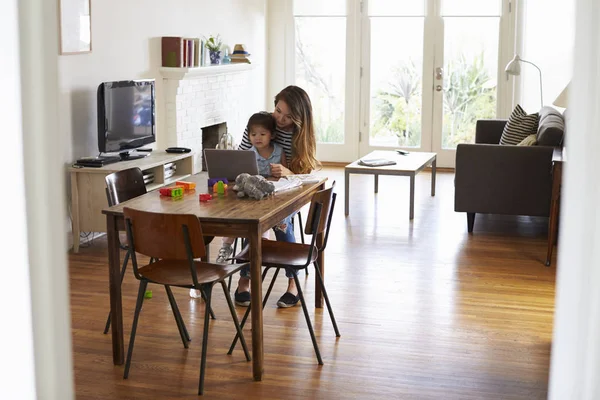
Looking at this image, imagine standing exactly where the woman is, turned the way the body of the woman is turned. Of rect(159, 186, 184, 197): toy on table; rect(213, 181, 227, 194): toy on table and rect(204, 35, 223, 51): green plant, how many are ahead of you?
2

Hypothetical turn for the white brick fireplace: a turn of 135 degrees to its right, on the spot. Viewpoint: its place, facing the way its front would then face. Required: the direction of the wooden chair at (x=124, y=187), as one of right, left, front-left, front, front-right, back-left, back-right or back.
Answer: left

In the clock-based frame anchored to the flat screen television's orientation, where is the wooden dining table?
The wooden dining table is roughly at 1 o'clock from the flat screen television.

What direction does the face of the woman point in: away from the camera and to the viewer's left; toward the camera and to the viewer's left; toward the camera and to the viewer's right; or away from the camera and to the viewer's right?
toward the camera and to the viewer's left

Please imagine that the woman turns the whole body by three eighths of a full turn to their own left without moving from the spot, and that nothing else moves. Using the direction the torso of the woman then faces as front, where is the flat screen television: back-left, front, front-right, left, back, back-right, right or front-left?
back-left

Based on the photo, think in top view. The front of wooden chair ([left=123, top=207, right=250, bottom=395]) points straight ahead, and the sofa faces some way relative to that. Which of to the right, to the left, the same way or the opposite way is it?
to the left

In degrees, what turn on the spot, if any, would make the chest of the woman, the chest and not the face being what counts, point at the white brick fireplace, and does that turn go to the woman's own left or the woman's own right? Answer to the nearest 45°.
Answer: approximately 135° to the woman's own right

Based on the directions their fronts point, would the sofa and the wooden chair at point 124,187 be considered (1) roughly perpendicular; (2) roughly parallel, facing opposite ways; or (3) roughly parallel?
roughly parallel, facing opposite ways

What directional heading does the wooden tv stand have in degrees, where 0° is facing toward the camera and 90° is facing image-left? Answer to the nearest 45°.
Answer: approximately 315°

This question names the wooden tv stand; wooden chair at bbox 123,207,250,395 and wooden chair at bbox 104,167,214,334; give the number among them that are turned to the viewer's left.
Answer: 0

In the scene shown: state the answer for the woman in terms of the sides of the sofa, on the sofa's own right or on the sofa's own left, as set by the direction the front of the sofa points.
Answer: on the sofa's own left

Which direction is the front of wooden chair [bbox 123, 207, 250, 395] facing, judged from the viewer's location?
facing away from the viewer and to the right of the viewer

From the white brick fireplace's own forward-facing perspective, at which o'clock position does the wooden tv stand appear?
The wooden tv stand is roughly at 2 o'clock from the white brick fireplace.

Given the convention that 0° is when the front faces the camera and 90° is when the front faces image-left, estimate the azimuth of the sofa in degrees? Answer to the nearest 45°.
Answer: approximately 90°
